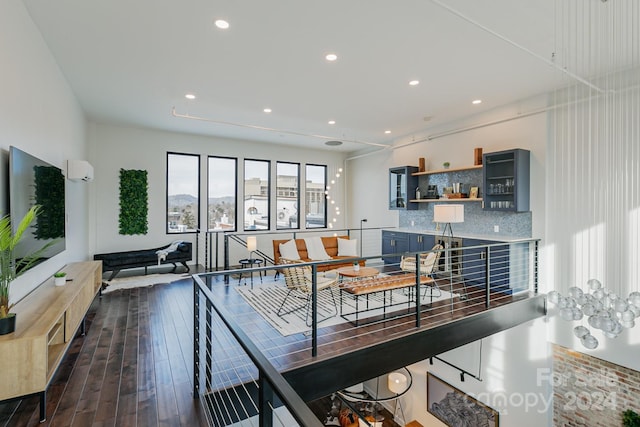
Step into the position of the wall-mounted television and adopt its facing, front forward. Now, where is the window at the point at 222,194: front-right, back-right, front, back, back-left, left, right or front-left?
front-left

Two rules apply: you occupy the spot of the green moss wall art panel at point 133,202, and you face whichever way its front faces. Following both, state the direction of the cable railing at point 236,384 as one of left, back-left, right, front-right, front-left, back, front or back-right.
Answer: front

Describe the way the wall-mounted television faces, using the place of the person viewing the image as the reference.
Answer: facing to the right of the viewer

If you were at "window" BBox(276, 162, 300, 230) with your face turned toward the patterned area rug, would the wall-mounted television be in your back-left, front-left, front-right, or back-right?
front-right

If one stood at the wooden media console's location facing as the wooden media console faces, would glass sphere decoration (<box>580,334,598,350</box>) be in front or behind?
in front

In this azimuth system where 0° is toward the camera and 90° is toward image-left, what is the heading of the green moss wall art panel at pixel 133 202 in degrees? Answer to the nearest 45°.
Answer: approximately 0°

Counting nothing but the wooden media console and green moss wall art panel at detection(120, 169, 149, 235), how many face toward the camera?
1

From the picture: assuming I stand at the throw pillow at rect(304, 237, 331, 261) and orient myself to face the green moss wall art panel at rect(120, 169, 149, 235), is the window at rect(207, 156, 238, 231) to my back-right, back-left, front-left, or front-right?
front-right

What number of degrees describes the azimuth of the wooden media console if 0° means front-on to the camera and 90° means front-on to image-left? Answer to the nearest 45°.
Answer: approximately 270°

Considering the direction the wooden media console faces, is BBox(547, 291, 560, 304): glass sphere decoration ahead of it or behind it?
ahead

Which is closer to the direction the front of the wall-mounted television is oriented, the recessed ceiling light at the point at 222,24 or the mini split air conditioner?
the recessed ceiling light

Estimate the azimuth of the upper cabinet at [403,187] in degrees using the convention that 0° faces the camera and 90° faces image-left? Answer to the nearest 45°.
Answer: approximately 45°

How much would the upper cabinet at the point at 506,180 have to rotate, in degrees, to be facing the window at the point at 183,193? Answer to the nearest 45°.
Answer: approximately 45° to its right
